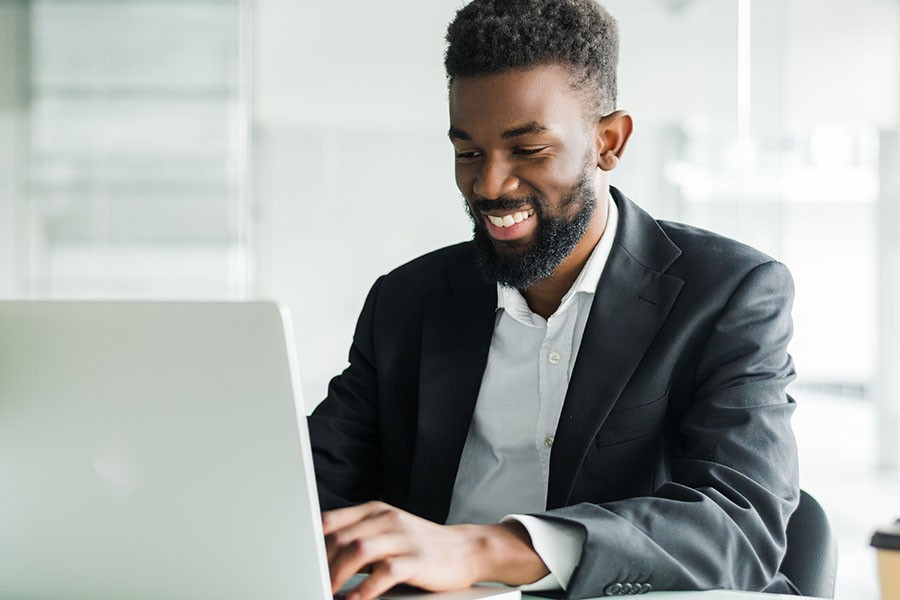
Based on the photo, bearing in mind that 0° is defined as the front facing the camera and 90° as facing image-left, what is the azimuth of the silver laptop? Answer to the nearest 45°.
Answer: approximately 225°

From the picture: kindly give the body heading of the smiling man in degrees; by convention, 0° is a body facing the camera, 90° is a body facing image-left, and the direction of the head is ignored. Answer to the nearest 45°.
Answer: approximately 45°

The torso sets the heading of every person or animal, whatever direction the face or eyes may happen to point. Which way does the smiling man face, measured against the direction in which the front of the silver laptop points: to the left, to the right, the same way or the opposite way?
the opposite way

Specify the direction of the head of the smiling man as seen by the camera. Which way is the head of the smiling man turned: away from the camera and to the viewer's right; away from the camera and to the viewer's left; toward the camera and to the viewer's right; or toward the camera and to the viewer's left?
toward the camera and to the viewer's left
